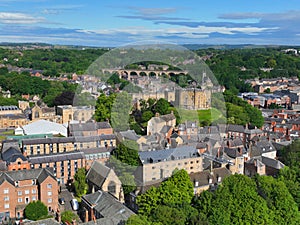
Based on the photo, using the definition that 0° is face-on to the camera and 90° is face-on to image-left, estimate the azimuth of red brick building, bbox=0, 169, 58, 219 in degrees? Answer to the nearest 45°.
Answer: approximately 0°

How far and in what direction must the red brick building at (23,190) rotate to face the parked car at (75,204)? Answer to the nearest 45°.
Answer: approximately 90° to its left

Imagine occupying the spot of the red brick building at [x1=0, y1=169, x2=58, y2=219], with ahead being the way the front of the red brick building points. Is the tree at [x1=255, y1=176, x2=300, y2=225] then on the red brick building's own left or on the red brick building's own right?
on the red brick building's own left

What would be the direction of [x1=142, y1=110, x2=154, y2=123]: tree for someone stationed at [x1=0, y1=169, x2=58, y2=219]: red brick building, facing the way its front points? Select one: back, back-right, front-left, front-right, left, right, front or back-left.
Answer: back-left

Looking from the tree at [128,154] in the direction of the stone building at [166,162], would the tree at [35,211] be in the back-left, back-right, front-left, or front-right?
back-right

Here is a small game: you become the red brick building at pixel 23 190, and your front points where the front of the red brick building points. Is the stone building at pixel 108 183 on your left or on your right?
on your left

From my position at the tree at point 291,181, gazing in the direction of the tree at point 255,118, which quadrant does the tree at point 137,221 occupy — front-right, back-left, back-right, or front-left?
back-left

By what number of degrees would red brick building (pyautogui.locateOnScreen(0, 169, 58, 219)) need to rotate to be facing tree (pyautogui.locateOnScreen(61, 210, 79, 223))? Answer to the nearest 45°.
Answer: approximately 45° to its left

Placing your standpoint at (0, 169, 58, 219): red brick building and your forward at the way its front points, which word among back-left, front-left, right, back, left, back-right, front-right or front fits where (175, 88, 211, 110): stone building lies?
back-left

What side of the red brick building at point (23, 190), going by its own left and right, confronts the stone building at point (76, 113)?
back

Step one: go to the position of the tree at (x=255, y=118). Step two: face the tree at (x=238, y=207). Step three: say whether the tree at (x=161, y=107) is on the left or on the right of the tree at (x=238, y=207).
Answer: right

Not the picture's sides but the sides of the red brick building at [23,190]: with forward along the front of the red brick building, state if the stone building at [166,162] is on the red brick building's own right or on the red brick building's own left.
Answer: on the red brick building's own left
